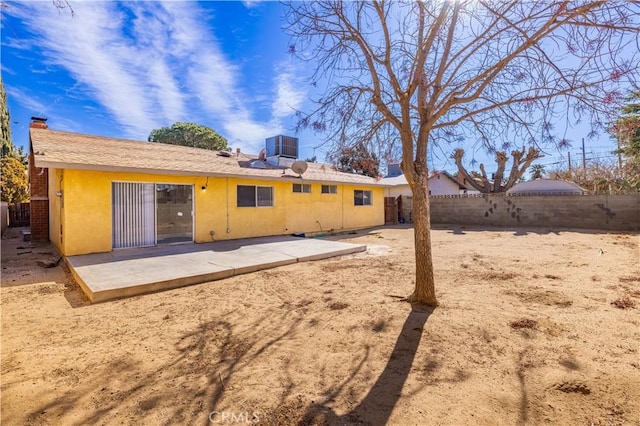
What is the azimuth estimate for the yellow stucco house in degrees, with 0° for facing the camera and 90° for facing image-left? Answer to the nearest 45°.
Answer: approximately 135°

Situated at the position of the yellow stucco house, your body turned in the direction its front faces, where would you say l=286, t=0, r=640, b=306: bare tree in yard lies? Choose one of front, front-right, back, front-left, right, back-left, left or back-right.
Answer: back

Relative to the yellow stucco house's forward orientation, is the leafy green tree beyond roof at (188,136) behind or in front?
in front

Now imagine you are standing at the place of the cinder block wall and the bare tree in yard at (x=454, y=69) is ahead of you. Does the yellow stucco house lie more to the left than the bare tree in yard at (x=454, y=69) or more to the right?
right

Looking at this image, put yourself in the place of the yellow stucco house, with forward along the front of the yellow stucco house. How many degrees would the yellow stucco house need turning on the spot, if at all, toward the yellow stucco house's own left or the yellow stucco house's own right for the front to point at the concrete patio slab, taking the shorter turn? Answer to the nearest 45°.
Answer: approximately 135° to the yellow stucco house's own left

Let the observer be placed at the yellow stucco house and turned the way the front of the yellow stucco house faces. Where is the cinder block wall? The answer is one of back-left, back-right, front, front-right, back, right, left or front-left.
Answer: back-right

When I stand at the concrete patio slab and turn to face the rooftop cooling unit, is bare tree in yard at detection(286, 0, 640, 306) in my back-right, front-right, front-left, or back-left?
back-right
